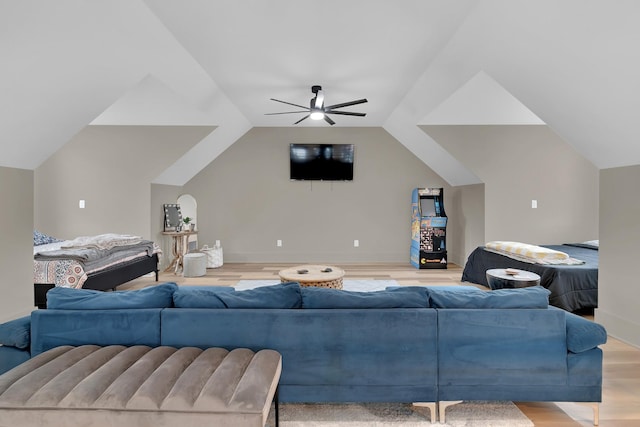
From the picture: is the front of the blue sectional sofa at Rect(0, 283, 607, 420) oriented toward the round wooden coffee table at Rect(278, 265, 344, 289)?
yes

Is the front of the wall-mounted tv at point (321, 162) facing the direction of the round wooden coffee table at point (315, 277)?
yes

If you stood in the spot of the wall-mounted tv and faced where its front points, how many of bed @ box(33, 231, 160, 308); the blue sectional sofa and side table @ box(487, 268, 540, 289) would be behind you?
0

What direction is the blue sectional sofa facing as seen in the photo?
away from the camera

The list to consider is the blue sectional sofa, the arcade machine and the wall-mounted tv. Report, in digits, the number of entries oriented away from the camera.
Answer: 1

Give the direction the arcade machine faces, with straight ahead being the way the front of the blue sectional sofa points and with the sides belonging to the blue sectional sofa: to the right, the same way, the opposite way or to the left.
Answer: the opposite way

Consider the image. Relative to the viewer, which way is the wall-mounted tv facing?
toward the camera

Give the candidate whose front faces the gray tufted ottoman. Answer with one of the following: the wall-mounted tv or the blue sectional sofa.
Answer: the wall-mounted tv

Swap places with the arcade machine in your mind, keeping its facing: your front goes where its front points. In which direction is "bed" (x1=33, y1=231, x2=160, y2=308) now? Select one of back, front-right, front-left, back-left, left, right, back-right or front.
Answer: front-right

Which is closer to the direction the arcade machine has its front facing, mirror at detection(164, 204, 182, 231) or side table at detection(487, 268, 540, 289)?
the side table

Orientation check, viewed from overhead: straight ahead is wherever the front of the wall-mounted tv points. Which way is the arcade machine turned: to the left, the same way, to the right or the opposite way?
the same way

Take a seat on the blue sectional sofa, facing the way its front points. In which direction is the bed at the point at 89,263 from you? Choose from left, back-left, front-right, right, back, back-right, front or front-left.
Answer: front-left

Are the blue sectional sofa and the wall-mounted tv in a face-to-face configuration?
yes

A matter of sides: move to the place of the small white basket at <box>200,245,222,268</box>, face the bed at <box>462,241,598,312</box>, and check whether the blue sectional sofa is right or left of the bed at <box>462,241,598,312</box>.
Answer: right

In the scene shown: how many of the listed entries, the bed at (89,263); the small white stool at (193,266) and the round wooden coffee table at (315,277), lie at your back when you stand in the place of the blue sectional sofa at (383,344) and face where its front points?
0

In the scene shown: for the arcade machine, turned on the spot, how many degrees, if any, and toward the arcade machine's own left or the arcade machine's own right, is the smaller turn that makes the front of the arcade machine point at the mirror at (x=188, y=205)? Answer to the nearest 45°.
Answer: approximately 90° to the arcade machine's own right

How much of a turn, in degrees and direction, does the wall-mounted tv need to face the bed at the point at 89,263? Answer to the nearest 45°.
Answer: approximately 45° to its right

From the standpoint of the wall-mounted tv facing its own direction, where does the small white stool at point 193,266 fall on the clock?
The small white stool is roughly at 2 o'clock from the wall-mounted tv.
